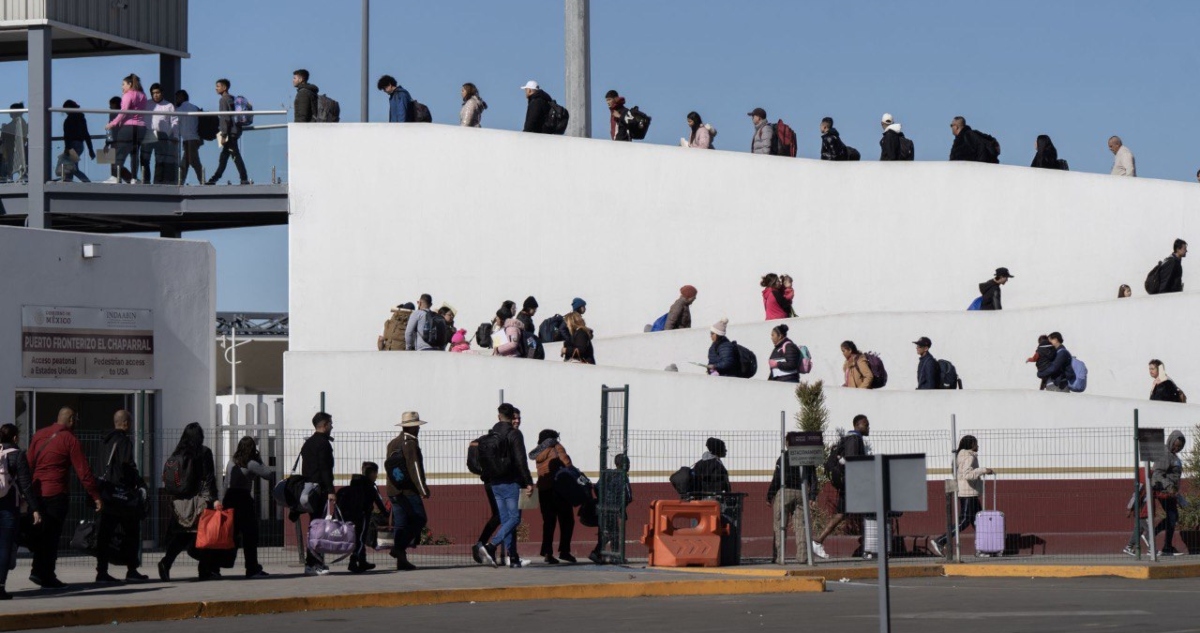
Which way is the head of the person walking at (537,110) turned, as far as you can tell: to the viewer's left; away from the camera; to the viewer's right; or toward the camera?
to the viewer's left

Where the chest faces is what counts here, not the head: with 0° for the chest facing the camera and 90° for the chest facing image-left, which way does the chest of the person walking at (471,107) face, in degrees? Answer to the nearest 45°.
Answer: approximately 90°

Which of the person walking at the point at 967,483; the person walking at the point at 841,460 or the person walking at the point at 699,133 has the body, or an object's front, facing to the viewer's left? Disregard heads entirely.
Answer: the person walking at the point at 699,133

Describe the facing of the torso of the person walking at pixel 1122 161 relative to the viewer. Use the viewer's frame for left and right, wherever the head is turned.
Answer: facing to the left of the viewer

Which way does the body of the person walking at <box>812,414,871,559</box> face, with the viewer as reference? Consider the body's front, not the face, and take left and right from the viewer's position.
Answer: facing to the right of the viewer

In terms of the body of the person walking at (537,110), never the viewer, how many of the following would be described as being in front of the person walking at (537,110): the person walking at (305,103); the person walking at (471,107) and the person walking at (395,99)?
3

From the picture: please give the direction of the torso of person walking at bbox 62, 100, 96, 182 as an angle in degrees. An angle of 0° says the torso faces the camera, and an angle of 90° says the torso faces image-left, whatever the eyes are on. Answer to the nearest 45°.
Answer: approximately 90°

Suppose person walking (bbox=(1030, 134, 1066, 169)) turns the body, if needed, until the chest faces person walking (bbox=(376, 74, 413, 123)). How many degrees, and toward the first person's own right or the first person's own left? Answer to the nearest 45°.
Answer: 0° — they already face them

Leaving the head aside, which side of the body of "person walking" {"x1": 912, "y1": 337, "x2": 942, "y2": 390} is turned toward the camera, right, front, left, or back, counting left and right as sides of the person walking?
left

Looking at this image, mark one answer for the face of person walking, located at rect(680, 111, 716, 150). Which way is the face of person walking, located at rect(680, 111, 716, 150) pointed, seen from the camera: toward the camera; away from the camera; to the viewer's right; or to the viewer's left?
to the viewer's left

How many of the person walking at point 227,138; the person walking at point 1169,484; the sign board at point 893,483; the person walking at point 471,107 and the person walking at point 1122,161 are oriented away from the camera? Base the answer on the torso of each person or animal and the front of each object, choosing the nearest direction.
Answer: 1

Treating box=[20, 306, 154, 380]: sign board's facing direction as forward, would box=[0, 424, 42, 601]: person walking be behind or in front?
in front

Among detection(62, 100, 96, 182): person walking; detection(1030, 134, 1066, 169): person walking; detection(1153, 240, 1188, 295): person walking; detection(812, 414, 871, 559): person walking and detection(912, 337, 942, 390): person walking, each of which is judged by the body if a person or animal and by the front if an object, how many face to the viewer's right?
2

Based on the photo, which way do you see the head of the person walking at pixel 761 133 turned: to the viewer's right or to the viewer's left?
to the viewer's left

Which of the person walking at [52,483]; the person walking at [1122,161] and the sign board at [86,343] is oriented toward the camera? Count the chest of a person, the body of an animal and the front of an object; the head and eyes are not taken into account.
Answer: the sign board

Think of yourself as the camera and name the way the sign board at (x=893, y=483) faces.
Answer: facing away from the viewer
